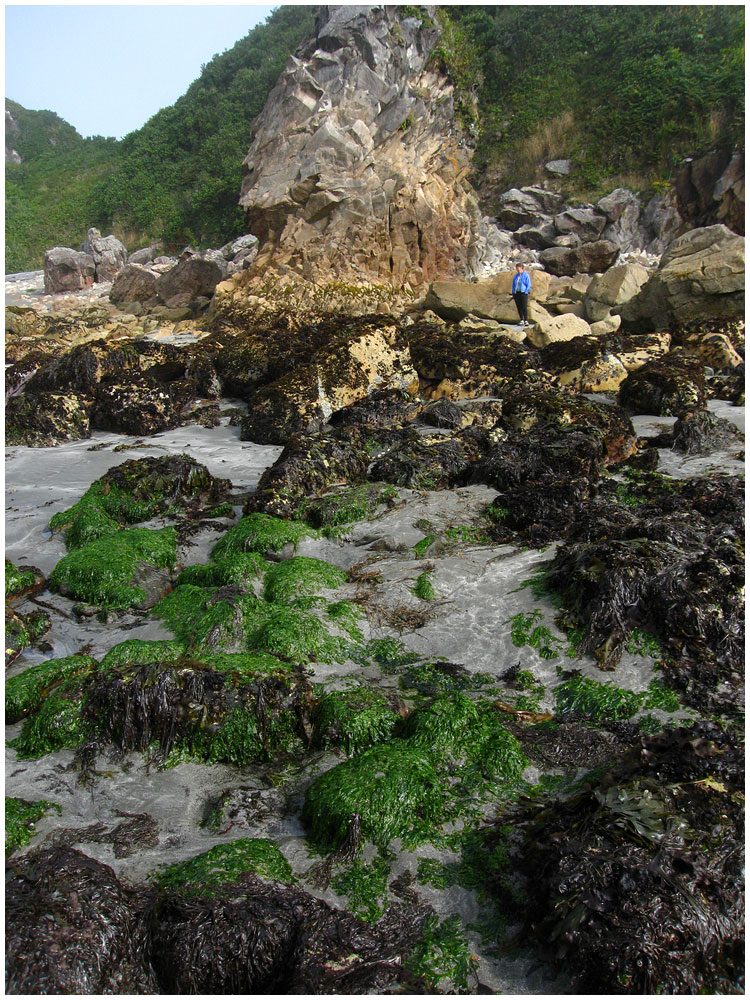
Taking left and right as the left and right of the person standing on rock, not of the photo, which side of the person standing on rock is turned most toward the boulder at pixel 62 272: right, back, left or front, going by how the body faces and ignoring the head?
right

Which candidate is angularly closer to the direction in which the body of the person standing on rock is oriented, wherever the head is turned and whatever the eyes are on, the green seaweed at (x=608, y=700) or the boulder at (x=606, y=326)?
the green seaweed

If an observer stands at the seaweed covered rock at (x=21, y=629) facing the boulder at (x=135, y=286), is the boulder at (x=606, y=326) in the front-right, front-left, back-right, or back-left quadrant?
front-right

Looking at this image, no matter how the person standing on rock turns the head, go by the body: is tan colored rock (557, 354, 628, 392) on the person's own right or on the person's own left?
on the person's own left

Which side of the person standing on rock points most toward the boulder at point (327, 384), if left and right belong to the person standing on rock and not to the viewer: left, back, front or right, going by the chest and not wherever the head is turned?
front

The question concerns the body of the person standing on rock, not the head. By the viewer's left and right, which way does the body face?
facing the viewer and to the left of the viewer

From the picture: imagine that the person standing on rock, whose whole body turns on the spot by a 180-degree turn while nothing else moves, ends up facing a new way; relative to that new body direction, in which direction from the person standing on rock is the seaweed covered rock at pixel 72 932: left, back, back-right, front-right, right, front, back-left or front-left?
back-right

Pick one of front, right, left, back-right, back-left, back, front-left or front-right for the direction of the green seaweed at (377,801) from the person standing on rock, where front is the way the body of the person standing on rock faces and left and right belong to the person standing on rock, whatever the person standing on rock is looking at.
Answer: front-left

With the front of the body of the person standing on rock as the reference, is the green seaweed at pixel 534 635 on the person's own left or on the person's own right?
on the person's own left

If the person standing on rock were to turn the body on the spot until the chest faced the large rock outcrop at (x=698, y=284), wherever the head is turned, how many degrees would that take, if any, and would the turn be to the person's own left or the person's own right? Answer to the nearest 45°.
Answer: approximately 135° to the person's own left

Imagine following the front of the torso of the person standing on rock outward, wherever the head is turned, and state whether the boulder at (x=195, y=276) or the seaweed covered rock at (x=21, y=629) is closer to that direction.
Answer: the seaweed covered rock

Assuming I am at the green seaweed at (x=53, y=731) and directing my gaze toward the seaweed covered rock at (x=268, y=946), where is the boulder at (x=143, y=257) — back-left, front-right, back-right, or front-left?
back-left

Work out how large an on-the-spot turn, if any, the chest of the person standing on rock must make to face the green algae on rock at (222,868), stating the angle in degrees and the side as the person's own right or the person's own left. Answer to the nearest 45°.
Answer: approximately 45° to the person's own left

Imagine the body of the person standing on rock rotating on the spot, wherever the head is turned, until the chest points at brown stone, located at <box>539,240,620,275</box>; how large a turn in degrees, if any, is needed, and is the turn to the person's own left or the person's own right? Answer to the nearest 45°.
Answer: approximately 135° to the person's own right

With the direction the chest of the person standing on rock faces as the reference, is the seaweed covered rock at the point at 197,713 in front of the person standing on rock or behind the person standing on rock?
in front

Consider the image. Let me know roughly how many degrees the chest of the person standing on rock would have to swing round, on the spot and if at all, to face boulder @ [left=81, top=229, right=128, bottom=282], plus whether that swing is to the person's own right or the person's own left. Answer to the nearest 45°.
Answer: approximately 90° to the person's own right

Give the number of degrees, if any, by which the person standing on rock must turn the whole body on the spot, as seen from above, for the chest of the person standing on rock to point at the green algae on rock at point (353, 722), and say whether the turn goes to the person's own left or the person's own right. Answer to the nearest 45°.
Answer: approximately 45° to the person's own left

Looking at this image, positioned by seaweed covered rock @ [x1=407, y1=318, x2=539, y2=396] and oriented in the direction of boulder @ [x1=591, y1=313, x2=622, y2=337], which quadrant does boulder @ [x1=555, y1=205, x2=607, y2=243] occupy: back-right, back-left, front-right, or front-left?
front-left
